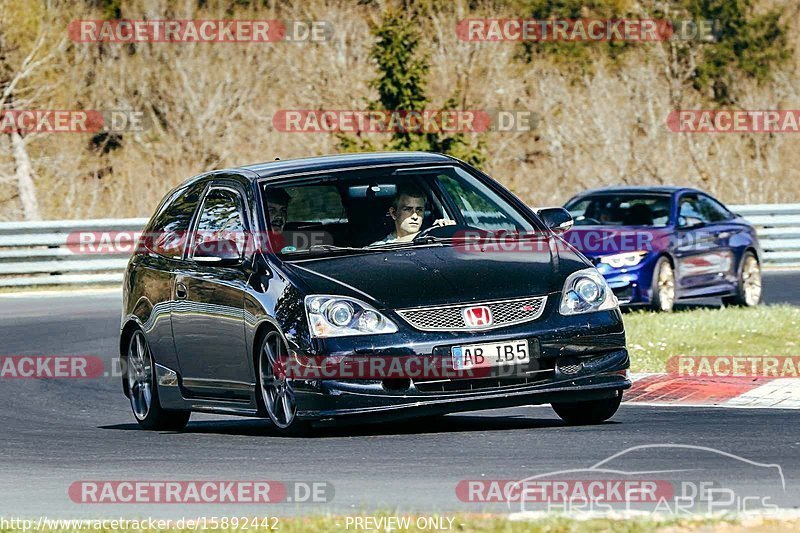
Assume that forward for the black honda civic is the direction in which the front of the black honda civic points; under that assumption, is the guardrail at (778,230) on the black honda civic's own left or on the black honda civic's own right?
on the black honda civic's own left

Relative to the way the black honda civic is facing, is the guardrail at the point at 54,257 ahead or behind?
behind

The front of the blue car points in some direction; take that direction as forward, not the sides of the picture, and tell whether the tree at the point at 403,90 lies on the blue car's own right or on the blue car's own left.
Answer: on the blue car's own right

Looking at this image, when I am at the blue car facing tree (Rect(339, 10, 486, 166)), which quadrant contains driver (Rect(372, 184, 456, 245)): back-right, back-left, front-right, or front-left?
back-left

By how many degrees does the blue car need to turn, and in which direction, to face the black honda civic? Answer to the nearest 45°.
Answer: approximately 45° to its left

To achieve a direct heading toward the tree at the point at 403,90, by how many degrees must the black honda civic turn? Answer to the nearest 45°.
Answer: approximately 135° to its left

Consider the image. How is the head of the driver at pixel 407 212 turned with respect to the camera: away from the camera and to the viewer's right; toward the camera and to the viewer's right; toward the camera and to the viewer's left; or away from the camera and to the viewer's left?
toward the camera and to the viewer's right

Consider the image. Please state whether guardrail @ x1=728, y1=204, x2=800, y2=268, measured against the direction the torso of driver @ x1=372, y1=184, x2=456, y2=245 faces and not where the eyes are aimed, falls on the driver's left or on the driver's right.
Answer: on the driver's left

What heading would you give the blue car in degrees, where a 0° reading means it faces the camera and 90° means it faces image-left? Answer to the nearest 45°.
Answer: approximately 45°

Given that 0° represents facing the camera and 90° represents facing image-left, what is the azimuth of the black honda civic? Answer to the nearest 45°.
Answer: approximately 315°

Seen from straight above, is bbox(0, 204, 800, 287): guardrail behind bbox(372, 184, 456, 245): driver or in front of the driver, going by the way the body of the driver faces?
behind
